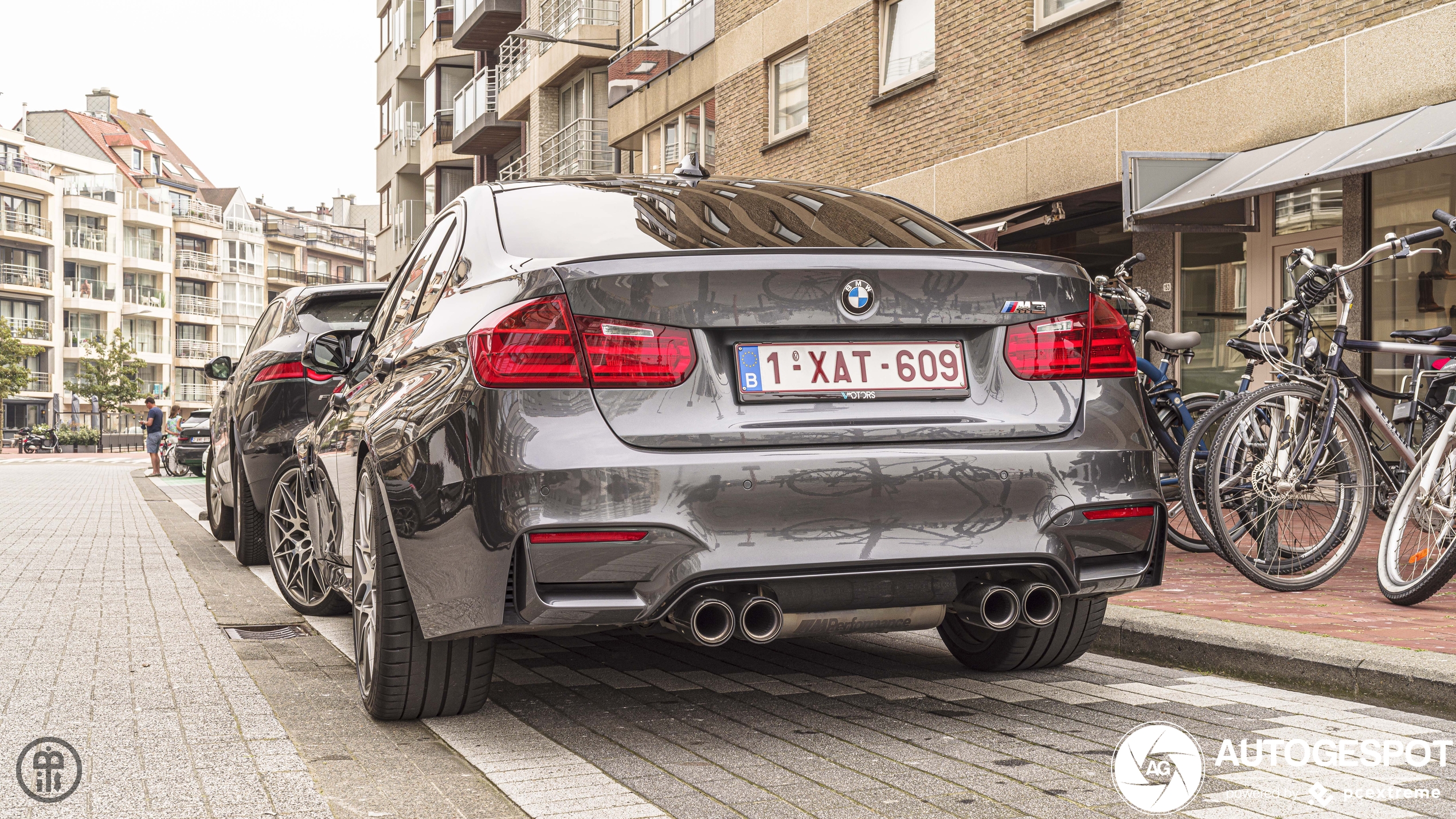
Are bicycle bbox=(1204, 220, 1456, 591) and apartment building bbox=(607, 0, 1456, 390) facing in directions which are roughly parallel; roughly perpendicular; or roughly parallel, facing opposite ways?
roughly parallel

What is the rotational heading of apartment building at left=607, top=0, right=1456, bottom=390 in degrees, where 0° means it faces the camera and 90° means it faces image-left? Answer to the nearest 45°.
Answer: approximately 45°

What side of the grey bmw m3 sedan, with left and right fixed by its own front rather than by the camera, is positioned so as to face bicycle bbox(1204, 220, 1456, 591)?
right

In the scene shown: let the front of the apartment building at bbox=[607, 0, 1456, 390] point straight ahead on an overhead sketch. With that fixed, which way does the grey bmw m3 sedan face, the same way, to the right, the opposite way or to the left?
to the right

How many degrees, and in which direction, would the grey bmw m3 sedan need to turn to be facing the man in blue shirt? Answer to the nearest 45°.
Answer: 0° — it already faces them

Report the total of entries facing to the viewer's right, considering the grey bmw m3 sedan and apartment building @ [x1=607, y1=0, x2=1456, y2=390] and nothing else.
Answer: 0

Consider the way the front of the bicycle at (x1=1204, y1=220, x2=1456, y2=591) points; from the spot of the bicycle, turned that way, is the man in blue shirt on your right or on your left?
on your right

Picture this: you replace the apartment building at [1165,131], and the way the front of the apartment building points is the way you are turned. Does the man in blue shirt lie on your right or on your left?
on your right

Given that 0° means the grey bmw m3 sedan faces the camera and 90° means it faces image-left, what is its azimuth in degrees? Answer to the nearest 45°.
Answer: approximately 135°

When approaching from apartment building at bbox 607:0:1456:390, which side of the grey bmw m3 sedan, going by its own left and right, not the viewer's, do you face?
right
